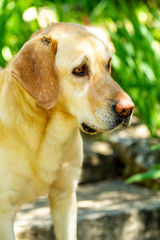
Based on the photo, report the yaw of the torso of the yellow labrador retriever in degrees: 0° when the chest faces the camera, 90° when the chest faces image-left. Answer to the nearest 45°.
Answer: approximately 315°
